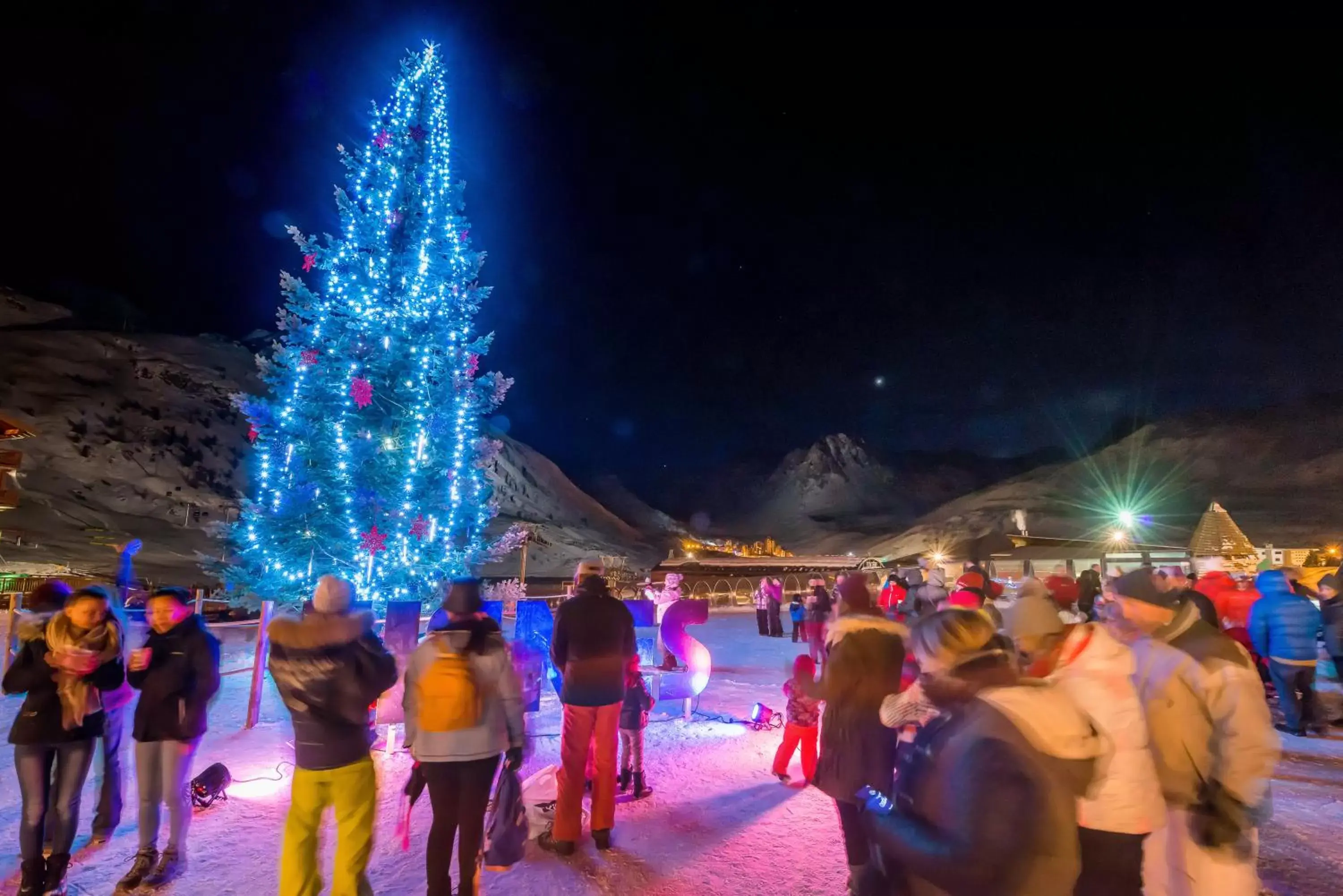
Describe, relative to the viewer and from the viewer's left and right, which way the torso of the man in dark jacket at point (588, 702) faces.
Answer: facing away from the viewer

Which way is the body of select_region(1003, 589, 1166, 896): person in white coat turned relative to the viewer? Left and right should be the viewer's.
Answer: facing to the left of the viewer

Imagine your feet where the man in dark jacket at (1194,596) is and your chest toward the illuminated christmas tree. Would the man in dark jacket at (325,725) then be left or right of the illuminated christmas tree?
left

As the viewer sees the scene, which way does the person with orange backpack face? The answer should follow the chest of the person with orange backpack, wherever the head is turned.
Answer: away from the camera

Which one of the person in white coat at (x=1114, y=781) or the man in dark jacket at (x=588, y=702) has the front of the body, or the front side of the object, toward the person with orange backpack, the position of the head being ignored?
the person in white coat

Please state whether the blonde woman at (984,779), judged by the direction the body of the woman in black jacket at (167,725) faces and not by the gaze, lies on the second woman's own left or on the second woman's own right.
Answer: on the second woman's own left

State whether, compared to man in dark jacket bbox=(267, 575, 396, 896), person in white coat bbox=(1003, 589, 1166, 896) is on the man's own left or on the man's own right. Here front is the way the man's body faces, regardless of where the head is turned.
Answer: on the man's own right

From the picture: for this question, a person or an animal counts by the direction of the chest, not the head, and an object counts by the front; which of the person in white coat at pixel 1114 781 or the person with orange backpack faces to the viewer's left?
the person in white coat

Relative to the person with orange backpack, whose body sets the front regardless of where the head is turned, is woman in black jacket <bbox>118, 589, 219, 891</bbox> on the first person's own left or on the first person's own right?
on the first person's own left

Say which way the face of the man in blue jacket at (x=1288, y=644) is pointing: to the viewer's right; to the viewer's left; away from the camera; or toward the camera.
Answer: away from the camera

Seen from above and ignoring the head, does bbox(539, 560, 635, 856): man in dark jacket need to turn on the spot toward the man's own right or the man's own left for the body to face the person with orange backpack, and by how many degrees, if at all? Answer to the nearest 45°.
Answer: approximately 135° to the man's own left
